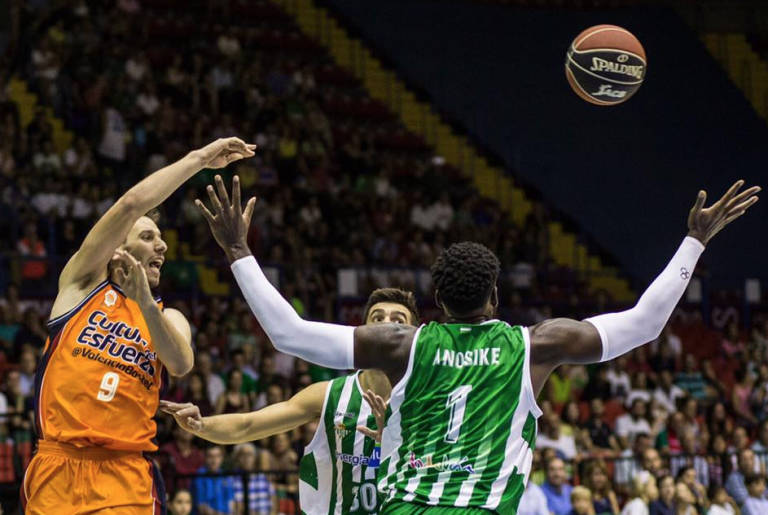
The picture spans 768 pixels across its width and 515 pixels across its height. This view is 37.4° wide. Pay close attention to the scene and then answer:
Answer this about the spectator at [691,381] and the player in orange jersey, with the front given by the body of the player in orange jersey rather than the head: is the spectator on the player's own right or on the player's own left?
on the player's own left

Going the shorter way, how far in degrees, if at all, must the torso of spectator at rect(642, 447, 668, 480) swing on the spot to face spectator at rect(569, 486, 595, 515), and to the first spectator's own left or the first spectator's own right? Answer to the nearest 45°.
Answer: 0° — they already face them

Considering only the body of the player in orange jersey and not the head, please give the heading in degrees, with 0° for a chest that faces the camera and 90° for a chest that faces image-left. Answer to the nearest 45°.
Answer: approximately 315°

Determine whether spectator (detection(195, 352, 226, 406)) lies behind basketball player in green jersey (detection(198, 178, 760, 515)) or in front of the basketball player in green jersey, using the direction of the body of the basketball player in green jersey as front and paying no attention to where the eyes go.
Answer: in front

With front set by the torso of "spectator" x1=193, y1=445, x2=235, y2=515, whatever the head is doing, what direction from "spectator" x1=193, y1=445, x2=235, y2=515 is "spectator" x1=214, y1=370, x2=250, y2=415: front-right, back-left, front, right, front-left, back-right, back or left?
back

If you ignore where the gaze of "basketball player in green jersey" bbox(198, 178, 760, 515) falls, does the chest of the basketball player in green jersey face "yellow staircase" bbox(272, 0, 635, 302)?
yes

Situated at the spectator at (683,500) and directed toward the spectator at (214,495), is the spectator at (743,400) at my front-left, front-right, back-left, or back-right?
back-right
